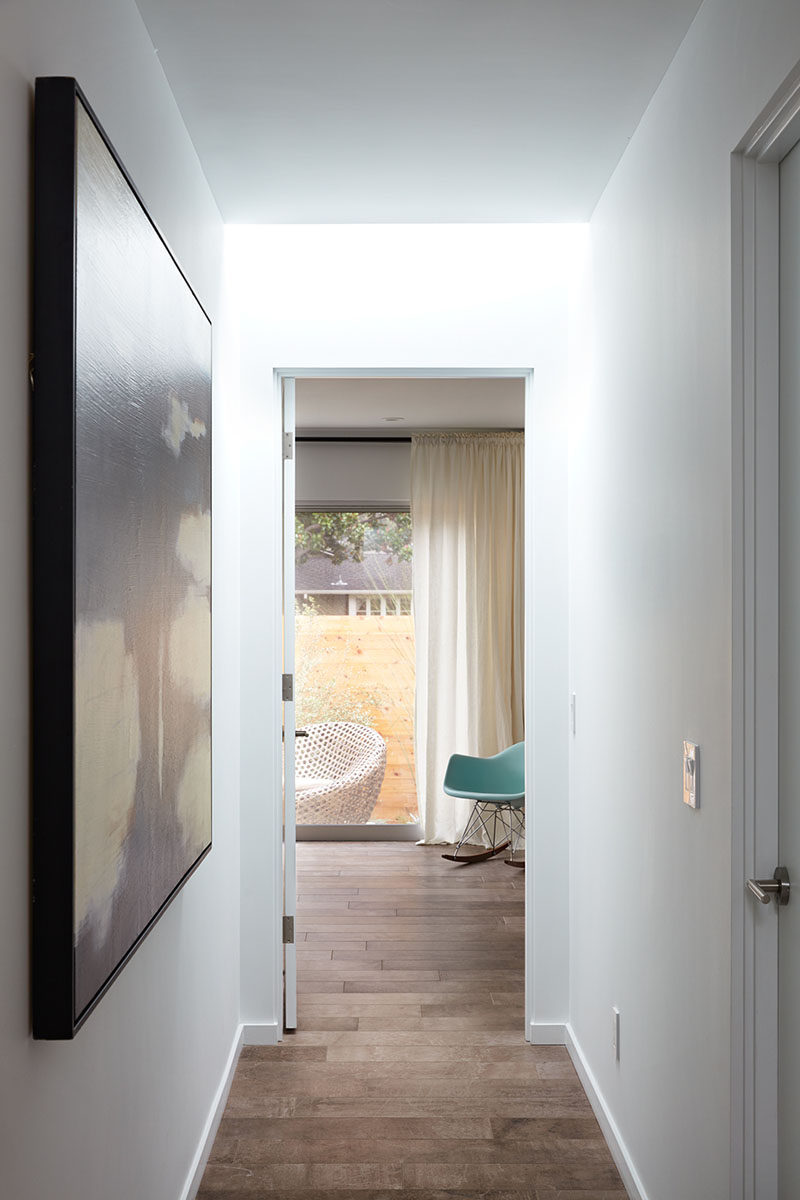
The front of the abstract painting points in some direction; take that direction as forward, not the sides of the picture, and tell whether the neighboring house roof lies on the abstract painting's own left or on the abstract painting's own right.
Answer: on the abstract painting's own left

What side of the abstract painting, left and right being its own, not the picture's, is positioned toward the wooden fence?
left

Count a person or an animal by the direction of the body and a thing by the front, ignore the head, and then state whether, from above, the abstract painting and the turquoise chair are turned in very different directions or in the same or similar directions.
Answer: very different directions

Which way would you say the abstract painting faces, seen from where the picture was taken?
facing to the right of the viewer

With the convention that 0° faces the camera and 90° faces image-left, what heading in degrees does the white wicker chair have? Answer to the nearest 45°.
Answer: approximately 45°

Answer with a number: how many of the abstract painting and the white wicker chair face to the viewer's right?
1
